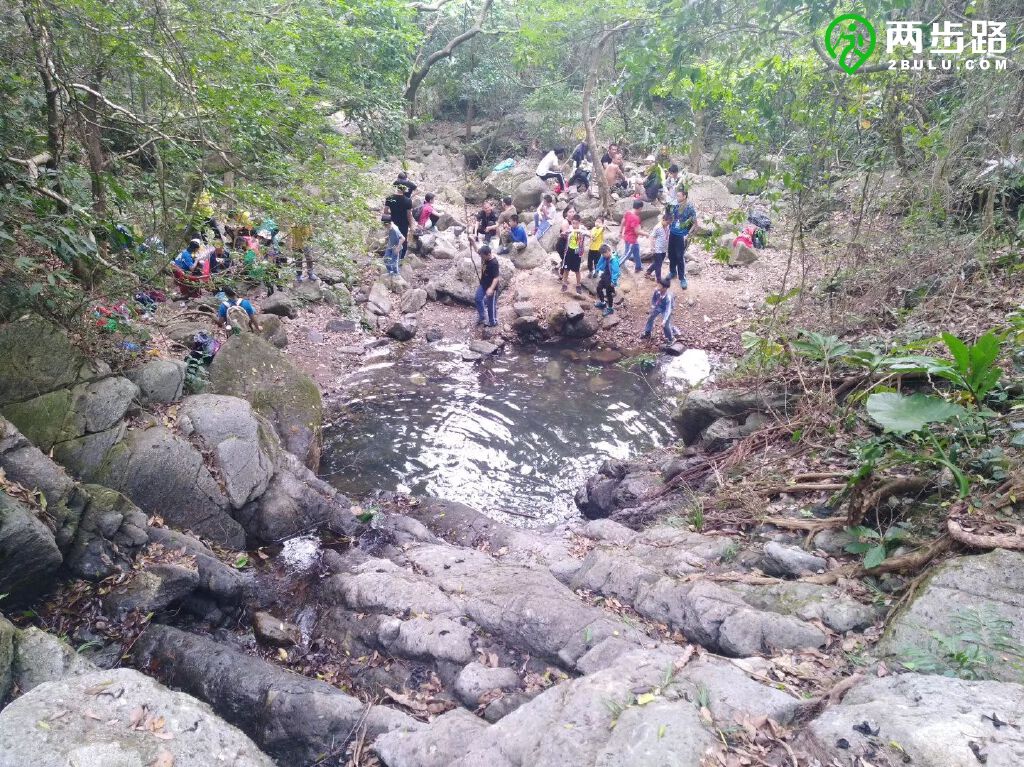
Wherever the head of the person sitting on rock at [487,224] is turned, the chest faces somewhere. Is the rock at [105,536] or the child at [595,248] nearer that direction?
the rock

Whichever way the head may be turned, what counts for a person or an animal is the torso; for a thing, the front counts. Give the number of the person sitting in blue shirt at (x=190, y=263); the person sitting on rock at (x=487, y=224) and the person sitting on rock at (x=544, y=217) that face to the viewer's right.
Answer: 1

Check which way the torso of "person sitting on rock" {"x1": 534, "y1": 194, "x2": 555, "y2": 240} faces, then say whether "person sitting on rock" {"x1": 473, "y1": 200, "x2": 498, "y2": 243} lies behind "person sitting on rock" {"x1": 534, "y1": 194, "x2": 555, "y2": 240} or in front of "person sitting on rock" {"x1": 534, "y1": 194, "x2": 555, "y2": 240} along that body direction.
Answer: in front

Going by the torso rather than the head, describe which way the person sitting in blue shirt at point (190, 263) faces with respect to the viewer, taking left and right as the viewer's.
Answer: facing to the right of the viewer

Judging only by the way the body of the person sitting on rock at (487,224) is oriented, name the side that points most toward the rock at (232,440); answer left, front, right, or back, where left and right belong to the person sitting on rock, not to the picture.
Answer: front

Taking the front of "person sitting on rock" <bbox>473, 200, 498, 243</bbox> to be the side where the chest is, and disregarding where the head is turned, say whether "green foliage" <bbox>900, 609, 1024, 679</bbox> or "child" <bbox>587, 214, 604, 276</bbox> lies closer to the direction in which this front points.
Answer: the green foliage

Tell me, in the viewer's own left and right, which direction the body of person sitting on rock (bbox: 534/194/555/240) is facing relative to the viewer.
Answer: facing the viewer and to the left of the viewer

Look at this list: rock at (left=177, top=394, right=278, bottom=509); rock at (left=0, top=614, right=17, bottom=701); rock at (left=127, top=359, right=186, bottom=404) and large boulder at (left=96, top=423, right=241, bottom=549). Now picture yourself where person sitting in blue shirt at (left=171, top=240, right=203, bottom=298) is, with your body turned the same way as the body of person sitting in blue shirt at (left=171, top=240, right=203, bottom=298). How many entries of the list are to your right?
4

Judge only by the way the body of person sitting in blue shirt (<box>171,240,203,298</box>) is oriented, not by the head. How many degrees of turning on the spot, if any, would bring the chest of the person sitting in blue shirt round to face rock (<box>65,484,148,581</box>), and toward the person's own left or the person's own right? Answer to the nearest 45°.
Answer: approximately 90° to the person's own right

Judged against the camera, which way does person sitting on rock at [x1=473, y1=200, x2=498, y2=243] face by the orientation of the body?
toward the camera

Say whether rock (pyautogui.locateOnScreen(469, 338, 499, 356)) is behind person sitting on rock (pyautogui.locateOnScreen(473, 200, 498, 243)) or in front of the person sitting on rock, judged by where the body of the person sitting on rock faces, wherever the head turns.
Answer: in front

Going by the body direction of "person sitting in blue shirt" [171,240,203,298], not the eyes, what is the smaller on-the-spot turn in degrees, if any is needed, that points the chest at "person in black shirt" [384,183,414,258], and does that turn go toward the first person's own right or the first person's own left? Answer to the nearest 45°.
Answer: approximately 45° to the first person's own left

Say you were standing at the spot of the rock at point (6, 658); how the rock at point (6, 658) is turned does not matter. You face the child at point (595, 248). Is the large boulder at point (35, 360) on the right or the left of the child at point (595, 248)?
left

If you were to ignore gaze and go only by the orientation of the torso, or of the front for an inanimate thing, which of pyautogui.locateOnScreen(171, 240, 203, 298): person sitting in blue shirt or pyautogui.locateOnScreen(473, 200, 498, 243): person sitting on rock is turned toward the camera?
pyautogui.locateOnScreen(473, 200, 498, 243): person sitting on rock

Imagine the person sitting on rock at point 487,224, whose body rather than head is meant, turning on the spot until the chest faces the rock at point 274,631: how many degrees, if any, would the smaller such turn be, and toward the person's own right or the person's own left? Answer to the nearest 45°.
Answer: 0° — they already face it

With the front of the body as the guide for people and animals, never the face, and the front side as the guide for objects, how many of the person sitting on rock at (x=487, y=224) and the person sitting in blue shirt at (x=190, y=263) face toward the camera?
1
